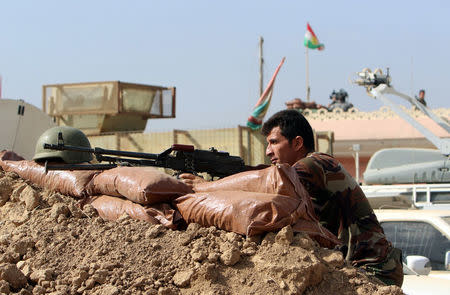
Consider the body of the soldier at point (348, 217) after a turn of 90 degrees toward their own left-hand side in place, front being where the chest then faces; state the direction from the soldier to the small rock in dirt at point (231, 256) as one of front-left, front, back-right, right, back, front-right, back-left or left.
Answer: front-right

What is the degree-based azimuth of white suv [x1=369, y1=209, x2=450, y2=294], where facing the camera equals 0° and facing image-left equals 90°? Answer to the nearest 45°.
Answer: approximately 315°

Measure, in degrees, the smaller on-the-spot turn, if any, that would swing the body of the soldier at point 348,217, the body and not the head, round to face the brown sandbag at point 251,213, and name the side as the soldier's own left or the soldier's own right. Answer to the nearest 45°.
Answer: approximately 45° to the soldier's own left

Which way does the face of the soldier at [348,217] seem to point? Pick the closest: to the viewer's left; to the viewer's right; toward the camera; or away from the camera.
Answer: to the viewer's left

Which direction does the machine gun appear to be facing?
to the viewer's left

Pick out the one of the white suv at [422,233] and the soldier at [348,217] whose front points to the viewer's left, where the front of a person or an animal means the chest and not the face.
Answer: the soldier

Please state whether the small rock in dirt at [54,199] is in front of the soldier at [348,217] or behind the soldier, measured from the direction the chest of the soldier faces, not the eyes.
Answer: in front

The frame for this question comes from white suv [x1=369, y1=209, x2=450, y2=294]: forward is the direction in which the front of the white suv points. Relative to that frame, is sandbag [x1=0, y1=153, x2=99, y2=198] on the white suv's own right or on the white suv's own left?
on the white suv's own right

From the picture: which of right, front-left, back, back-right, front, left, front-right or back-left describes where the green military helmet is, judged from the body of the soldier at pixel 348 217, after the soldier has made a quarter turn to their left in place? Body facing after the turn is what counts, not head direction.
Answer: back-right

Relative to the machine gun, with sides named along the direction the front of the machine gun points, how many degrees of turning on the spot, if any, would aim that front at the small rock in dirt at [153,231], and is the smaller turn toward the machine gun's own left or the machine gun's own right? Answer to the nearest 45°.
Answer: approximately 90° to the machine gun's own left

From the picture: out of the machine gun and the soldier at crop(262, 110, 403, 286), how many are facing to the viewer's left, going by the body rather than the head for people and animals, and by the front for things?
2

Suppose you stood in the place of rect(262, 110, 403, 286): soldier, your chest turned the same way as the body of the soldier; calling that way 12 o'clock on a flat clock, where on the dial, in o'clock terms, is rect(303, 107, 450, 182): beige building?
The beige building is roughly at 3 o'clock from the soldier.

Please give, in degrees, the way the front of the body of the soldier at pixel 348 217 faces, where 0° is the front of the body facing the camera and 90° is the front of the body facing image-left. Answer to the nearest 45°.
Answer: approximately 90°

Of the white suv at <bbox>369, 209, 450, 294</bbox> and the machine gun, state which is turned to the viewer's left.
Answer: the machine gun
